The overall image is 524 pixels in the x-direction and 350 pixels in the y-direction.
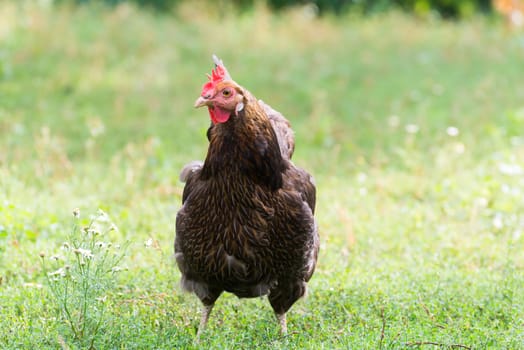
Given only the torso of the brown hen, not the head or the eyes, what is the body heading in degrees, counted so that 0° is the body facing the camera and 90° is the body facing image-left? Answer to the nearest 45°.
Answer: approximately 0°

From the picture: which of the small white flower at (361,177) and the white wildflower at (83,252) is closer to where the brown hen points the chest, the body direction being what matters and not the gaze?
the white wildflower

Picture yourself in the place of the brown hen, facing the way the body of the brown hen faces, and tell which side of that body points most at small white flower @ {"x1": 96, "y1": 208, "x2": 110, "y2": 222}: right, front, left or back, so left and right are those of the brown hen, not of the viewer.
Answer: right

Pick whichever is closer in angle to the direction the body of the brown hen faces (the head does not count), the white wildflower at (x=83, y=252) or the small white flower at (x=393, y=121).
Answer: the white wildflower

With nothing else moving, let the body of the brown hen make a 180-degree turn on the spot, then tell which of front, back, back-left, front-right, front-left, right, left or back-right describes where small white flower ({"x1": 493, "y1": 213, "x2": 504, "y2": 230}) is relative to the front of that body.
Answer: front-right

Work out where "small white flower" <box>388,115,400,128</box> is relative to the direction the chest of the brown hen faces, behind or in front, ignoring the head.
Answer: behind

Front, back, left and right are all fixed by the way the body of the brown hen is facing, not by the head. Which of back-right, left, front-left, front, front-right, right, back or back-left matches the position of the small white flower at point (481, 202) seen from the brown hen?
back-left

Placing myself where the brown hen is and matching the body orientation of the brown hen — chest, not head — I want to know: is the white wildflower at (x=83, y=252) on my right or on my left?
on my right

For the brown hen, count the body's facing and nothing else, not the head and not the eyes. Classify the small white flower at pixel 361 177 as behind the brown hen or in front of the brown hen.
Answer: behind

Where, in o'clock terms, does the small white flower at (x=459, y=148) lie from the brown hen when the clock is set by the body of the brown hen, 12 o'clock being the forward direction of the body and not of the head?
The small white flower is roughly at 7 o'clock from the brown hen.

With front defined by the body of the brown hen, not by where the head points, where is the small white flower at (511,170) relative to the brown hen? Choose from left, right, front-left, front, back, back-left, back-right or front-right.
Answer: back-left
